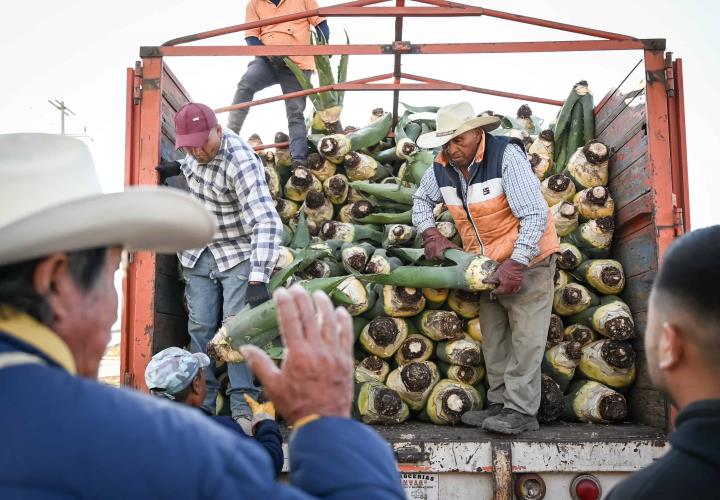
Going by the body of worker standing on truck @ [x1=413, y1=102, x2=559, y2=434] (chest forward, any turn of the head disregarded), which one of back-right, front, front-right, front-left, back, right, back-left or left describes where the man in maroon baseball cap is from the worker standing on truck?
front-right

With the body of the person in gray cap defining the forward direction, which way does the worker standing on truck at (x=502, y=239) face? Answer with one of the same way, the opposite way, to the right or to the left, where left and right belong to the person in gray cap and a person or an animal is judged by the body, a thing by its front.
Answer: the opposite way

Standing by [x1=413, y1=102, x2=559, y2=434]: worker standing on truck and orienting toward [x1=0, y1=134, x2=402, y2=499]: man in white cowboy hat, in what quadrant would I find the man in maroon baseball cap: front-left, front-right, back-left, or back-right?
front-right

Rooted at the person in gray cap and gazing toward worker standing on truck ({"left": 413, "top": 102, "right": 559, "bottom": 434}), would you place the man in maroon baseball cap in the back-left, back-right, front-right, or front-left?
front-left

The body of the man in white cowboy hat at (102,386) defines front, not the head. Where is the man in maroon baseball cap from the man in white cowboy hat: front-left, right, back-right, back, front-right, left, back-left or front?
front-left

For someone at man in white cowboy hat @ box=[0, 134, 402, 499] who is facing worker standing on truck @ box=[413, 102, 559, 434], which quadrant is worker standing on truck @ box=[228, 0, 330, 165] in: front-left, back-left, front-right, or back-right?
front-left

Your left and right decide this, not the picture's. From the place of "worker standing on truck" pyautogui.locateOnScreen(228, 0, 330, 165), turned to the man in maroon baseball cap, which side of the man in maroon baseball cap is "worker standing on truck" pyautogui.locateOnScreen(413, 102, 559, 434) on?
left

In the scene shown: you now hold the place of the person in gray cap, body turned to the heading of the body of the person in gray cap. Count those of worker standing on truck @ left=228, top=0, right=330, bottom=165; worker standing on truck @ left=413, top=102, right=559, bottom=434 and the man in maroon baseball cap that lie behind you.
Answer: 0

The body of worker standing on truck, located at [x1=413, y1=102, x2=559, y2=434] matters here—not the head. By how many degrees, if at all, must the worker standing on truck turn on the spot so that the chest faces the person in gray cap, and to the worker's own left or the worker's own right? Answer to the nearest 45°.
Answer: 0° — they already face them

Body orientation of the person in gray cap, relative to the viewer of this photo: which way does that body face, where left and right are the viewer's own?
facing away from the viewer and to the right of the viewer

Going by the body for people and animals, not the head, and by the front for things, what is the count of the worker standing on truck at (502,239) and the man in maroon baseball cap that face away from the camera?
0

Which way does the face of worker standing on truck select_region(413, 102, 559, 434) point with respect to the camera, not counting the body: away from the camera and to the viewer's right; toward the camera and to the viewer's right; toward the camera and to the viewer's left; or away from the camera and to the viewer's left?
toward the camera and to the viewer's left

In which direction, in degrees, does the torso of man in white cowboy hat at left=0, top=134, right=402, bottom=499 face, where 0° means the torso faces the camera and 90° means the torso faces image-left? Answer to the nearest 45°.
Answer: approximately 225°

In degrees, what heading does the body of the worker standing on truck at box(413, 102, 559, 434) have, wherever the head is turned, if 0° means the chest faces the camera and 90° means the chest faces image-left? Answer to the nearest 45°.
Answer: approximately 45°

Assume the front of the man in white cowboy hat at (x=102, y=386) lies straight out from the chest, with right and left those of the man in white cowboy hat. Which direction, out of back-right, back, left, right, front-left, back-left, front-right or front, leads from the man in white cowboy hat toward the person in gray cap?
front-left

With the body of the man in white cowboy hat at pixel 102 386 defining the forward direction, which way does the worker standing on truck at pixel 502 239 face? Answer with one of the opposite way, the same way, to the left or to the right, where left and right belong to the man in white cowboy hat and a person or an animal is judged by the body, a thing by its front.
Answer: the opposite way

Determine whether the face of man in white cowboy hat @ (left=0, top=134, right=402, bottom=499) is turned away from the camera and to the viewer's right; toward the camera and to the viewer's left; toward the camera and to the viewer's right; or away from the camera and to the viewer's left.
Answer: away from the camera and to the viewer's right
